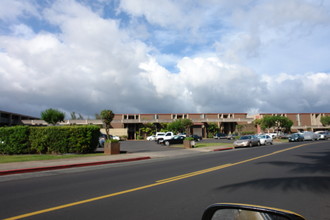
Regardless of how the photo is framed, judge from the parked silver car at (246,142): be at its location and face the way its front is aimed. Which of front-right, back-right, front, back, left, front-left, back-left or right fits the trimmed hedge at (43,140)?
front

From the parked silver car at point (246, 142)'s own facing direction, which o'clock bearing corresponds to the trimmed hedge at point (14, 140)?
The trimmed hedge is roughly at 12 o'clock from the parked silver car.

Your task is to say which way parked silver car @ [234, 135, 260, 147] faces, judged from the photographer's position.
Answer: facing the viewer and to the left of the viewer
